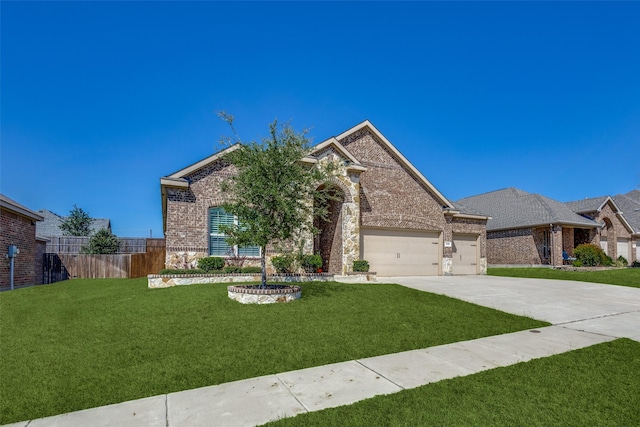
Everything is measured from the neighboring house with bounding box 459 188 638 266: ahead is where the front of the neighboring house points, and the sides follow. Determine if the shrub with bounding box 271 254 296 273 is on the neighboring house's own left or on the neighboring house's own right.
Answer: on the neighboring house's own right

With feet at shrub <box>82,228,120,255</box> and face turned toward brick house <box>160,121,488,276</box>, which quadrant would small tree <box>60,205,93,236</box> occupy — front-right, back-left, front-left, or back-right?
back-left

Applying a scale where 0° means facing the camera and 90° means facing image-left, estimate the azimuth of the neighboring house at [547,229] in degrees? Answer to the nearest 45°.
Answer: approximately 315°

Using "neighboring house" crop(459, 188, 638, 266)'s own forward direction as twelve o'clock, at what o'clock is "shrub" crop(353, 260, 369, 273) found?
The shrub is roughly at 2 o'clock from the neighboring house.

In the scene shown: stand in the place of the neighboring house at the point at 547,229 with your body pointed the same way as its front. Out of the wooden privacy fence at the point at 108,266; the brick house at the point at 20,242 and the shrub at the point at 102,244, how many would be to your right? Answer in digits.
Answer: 3

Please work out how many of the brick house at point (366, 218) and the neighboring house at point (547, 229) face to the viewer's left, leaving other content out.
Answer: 0

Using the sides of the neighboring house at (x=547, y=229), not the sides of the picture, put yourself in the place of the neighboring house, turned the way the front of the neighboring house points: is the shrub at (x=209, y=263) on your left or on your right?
on your right

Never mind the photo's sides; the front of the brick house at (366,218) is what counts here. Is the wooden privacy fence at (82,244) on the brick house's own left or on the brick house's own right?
on the brick house's own right

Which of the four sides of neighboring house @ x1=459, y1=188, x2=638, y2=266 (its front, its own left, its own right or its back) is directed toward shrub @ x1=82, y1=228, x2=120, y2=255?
right

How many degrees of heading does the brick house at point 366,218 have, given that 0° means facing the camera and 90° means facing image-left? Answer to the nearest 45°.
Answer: approximately 0°
